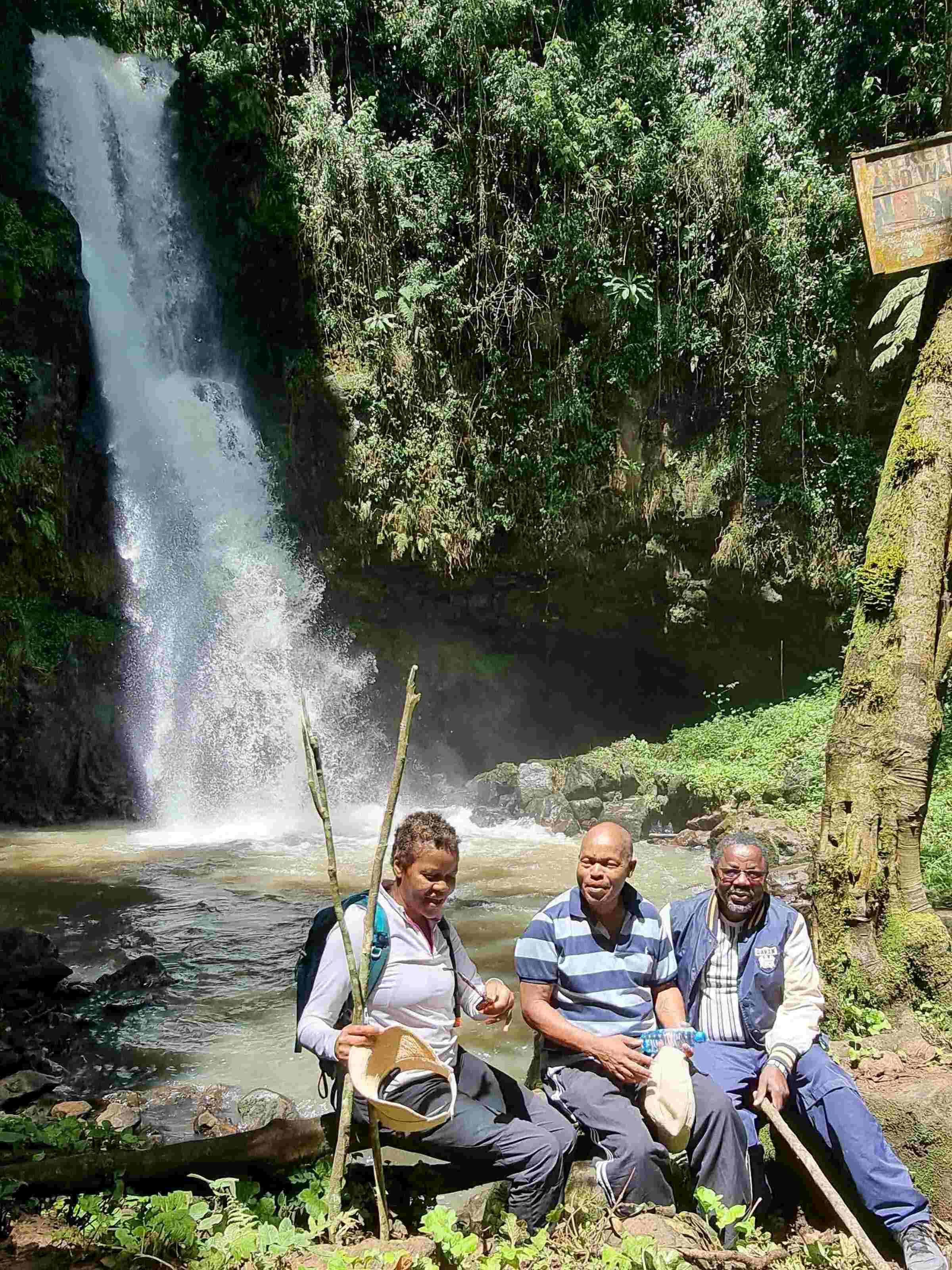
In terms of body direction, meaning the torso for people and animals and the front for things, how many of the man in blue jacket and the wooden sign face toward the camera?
2

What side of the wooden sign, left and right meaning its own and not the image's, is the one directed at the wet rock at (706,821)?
back

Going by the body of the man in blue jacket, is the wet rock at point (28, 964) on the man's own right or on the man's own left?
on the man's own right

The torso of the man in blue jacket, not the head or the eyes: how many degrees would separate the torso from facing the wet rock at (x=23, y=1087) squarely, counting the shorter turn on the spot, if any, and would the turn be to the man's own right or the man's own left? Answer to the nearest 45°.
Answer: approximately 90° to the man's own right

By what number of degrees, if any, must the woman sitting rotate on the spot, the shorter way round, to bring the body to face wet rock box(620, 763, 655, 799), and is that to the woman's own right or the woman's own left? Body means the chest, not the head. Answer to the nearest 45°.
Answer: approximately 135° to the woman's own left

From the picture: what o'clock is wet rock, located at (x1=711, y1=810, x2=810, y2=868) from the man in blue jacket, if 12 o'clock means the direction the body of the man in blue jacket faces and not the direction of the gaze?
The wet rock is roughly at 6 o'clock from the man in blue jacket.

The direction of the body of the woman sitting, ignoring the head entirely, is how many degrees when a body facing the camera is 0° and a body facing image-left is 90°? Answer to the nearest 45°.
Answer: approximately 315°
